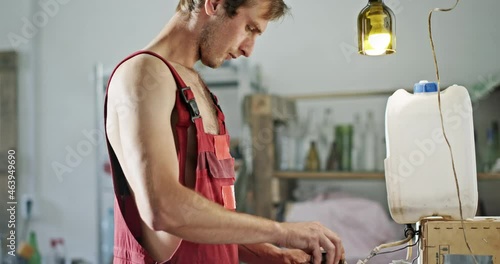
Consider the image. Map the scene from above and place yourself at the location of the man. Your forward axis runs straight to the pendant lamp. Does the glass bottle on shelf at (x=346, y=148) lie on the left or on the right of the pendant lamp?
left

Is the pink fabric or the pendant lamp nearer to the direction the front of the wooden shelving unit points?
the pendant lamp

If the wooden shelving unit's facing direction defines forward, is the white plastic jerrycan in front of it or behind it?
in front

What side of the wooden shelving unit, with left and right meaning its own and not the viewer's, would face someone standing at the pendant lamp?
front

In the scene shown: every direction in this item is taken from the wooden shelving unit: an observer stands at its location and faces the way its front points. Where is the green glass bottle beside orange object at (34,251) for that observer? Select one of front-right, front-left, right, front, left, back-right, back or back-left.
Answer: right

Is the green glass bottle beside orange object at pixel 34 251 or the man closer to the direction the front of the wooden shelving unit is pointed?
the man

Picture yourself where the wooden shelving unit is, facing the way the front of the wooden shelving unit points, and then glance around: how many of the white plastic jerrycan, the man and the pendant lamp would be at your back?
0

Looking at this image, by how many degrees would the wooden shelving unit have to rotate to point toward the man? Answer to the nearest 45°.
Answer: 0° — it already faces them

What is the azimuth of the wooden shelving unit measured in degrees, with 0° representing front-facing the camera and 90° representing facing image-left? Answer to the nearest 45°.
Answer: approximately 0°

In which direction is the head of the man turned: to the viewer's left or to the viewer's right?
to the viewer's right
